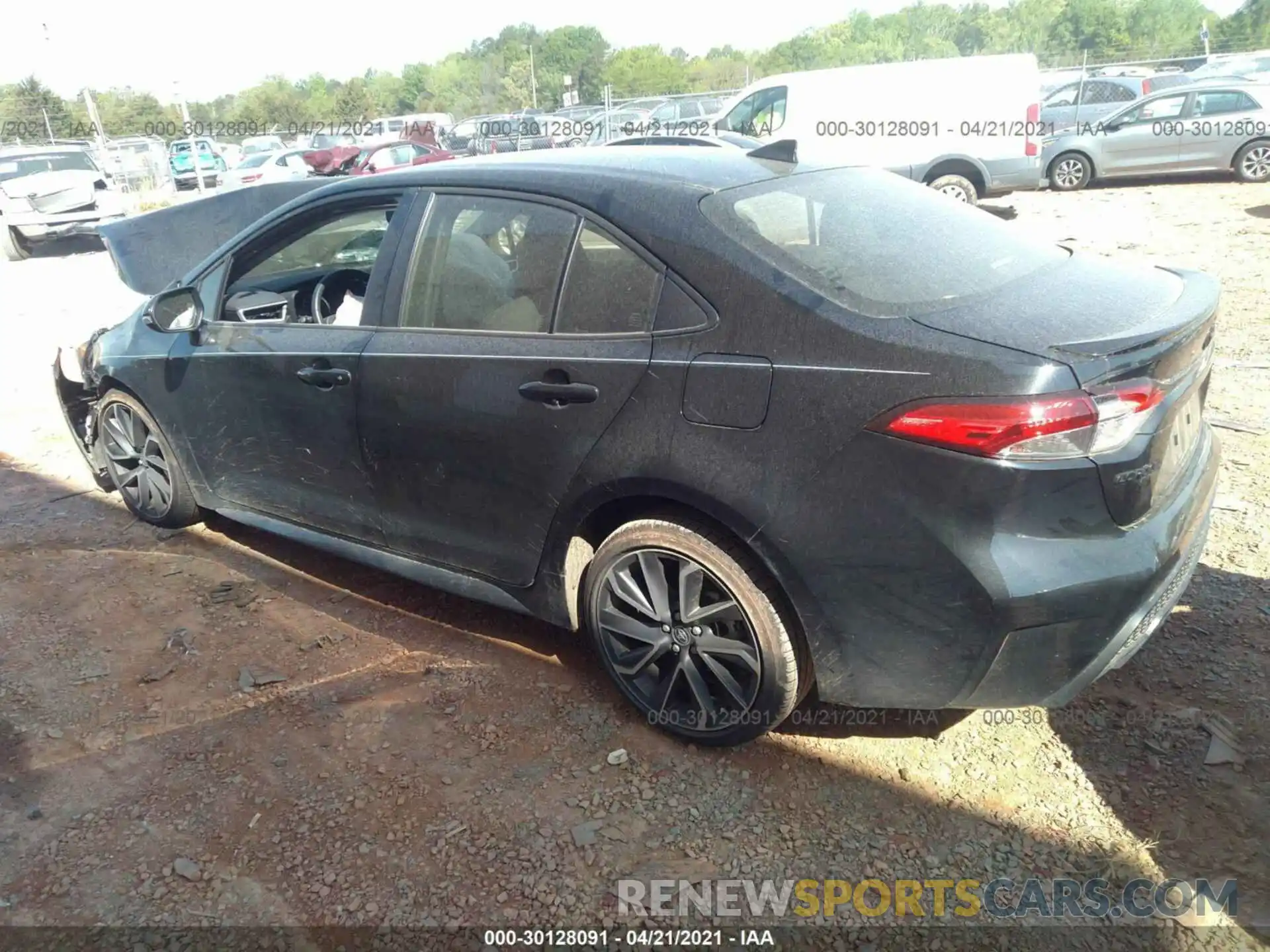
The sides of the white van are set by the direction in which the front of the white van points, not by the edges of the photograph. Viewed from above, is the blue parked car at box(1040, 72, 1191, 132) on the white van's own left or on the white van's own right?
on the white van's own right

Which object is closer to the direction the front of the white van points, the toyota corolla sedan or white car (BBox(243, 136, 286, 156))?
the white car

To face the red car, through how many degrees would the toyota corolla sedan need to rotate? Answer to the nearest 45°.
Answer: approximately 45° to its right

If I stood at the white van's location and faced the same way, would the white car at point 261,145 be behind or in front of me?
in front

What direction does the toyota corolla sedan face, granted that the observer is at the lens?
facing away from the viewer and to the left of the viewer

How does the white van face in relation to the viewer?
to the viewer's left

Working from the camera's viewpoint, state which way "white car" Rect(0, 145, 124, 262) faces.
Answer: facing the viewer and to the right of the viewer

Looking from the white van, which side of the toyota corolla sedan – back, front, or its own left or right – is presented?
right

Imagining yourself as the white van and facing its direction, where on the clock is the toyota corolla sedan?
The toyota corolla sedan is roughly at 9 o'clock from the white van.

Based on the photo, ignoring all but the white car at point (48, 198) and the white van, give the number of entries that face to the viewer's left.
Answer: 1
